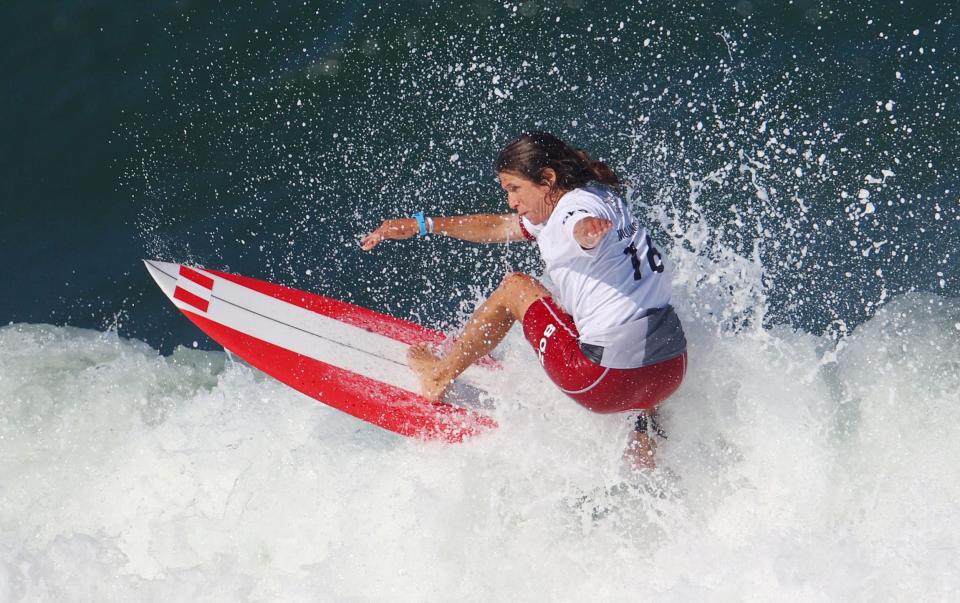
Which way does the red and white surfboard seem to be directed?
to the viewer's left

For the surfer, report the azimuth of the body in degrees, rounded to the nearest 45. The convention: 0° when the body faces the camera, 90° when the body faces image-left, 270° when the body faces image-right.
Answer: approximately 90°
